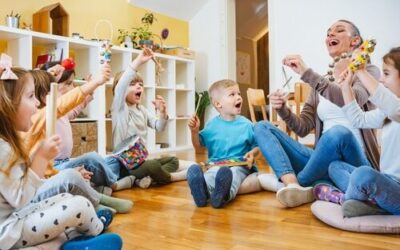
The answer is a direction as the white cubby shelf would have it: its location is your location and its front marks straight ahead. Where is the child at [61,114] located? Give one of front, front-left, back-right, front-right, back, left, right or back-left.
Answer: front-right

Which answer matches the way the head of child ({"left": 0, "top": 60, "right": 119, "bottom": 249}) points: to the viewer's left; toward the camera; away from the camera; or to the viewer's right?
to the viewer's right

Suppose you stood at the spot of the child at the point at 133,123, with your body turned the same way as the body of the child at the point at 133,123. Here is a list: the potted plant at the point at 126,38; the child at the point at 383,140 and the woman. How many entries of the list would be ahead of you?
2

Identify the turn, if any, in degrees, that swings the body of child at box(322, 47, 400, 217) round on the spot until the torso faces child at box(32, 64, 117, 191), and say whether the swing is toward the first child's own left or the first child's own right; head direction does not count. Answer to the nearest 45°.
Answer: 0° — they already face them

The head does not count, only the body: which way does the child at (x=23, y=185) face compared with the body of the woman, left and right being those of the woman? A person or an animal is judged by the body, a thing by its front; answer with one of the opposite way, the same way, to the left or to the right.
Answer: the opposite way

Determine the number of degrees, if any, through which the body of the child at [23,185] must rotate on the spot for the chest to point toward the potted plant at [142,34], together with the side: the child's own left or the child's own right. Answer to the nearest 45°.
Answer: approximately 90° to the child's own left

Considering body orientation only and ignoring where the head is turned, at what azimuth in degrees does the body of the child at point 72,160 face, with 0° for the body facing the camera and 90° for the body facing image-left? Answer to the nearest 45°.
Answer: approximately 270°

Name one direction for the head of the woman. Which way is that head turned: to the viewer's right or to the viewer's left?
to the viewer's left
